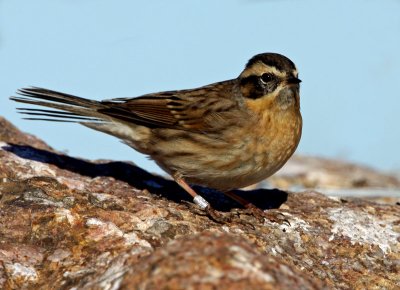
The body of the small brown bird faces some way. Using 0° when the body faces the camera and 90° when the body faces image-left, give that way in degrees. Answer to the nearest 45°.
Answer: approximately 270°
